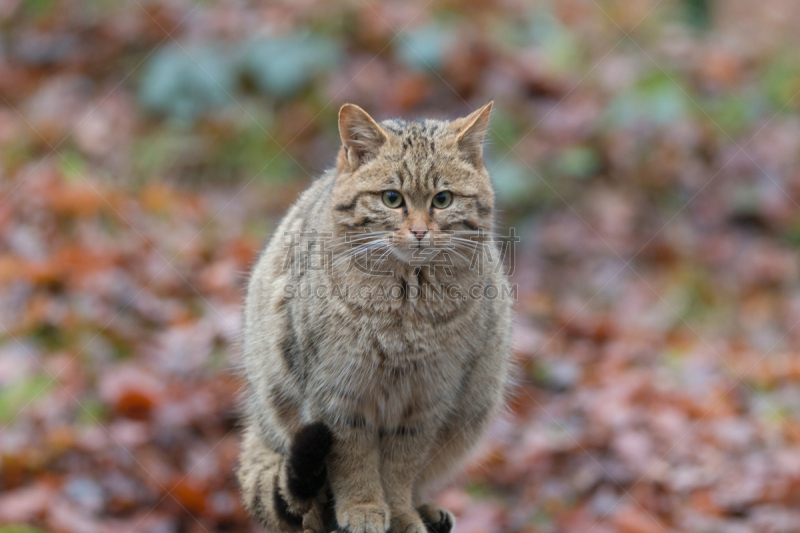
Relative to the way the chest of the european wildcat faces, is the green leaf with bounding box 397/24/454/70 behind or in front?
behind

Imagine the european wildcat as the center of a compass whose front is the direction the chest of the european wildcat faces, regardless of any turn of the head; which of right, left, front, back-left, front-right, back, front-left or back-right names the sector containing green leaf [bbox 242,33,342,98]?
back

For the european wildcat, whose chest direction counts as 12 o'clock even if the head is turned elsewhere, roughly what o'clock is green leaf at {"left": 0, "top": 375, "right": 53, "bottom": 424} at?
The green leaf is roughly at 4 o'clock from the european wildcat.

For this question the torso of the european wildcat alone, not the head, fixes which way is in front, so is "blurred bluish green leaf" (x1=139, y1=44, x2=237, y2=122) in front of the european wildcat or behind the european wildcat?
behind

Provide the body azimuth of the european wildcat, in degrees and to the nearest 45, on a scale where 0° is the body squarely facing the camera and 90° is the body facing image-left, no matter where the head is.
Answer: approximately 0°
